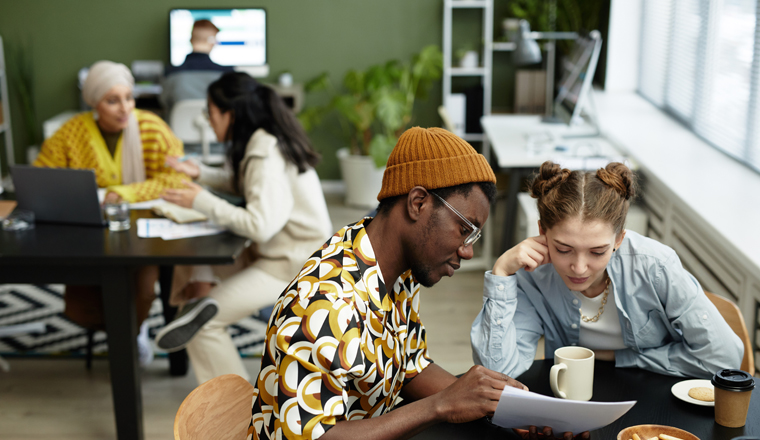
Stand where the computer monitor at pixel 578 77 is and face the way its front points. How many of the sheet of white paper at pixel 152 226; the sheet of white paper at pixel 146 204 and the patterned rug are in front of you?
3

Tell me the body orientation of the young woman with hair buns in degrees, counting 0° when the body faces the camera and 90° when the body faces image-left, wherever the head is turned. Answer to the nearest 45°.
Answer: approximately 0°

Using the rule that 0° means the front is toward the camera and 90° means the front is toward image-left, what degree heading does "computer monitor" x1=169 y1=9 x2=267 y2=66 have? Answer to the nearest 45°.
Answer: approximately 0°

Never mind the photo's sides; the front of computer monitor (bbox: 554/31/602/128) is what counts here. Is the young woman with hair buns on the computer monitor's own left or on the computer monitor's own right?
on the computer monitor's own left

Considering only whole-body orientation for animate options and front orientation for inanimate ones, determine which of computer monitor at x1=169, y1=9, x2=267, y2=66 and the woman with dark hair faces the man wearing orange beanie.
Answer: the computer monitor

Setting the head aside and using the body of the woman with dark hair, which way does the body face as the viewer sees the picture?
to the viewer's left

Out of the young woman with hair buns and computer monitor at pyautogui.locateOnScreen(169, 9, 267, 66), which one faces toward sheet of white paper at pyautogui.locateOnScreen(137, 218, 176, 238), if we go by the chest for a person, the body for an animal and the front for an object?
the computer monitor

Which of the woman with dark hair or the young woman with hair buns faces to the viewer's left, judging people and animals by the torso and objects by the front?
the woman with dark hair

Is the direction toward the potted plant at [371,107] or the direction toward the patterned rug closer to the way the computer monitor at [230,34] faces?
the patterned rug

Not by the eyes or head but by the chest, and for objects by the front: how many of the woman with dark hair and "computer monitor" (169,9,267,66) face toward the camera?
1

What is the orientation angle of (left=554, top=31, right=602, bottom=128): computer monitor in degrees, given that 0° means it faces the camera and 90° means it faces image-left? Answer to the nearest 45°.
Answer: approximately 45°

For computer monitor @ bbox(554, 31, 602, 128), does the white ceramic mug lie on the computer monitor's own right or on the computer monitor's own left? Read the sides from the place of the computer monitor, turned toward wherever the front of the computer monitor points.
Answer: on the computer monitor's own left

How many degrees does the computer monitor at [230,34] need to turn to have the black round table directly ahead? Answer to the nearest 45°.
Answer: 0° — it already faces it
